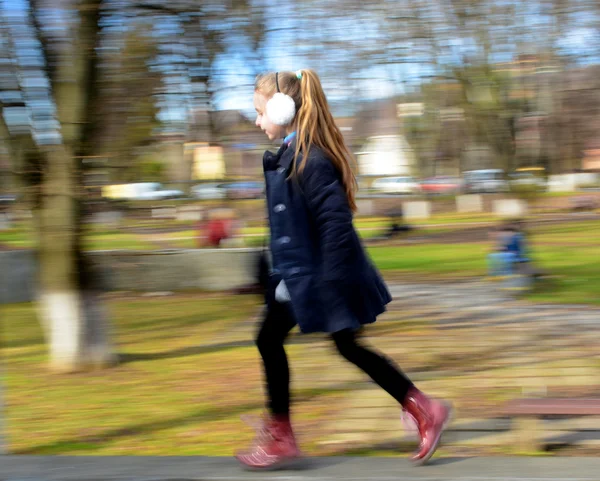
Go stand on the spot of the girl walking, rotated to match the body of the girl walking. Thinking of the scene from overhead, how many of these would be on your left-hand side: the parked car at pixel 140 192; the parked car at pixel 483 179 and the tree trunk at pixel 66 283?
0

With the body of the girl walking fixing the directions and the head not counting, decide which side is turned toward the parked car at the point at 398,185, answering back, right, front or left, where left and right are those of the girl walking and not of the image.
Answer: right

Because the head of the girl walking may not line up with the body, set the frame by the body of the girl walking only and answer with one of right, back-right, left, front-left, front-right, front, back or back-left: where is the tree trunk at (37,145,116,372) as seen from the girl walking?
front-right

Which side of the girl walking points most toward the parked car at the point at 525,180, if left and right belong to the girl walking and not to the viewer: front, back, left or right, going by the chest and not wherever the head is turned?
right

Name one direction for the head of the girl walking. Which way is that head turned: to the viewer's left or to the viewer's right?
to the viewer's left

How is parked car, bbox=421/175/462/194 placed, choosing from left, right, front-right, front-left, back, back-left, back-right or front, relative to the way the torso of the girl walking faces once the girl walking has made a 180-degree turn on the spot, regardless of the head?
left

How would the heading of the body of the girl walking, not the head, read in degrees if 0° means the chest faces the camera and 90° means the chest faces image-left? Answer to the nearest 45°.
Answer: approximately 90°

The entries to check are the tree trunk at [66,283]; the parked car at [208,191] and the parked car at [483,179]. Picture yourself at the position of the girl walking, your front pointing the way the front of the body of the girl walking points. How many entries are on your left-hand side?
0

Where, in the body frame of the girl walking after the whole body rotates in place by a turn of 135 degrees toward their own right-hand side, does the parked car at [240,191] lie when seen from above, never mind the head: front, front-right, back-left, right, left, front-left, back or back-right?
front-left

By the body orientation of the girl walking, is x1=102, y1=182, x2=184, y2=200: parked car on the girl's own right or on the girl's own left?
on the girl's own right
